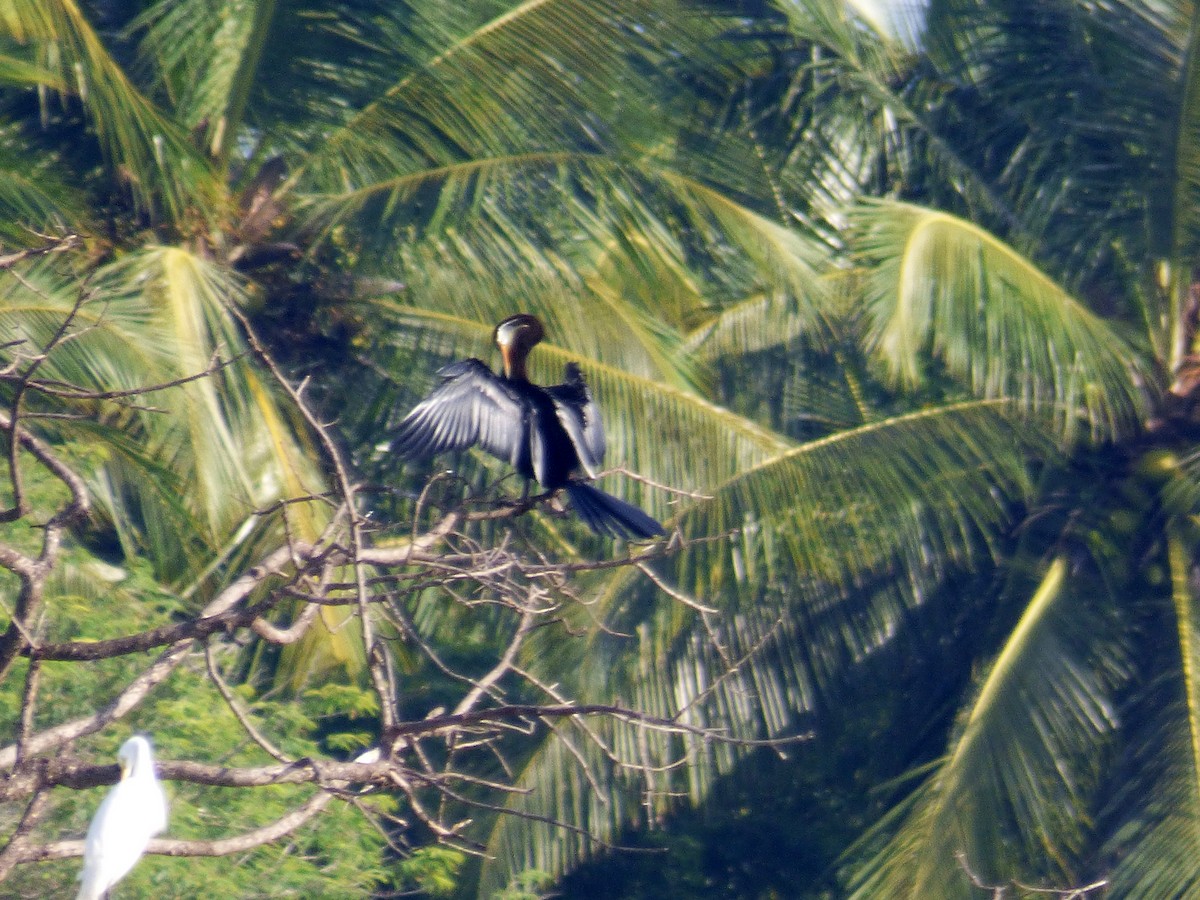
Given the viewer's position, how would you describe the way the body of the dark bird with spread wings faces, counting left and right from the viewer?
facing away from the viewer and to the left of the viewer

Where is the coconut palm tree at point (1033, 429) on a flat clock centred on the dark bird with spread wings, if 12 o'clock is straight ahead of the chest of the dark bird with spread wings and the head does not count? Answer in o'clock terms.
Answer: The coconut palm tree is roughly at 3 o'clock from the dark bird with spread wings.

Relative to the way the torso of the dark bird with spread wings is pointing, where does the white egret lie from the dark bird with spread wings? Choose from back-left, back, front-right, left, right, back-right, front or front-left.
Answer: left
